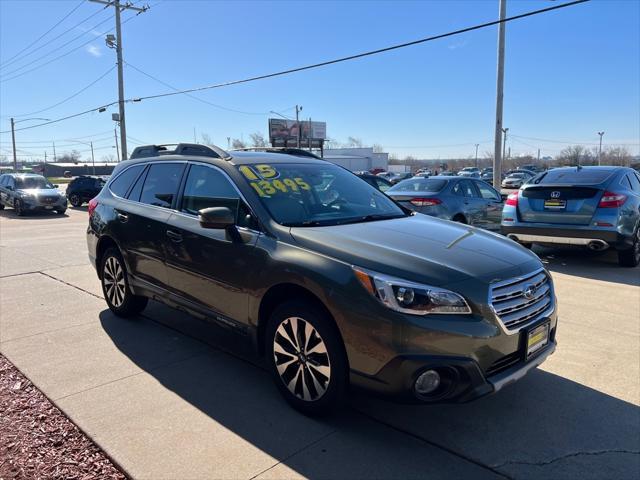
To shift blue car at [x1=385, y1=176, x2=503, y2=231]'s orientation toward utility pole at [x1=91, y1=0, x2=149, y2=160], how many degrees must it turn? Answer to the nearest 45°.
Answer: approximately 90° to its left

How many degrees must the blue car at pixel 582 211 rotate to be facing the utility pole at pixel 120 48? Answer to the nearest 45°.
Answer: approximately 90° to its left

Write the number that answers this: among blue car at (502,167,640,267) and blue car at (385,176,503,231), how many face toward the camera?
0

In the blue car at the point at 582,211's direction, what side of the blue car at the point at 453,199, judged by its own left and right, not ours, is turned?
right

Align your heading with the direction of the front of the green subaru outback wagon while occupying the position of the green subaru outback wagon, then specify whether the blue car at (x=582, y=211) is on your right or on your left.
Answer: on your left

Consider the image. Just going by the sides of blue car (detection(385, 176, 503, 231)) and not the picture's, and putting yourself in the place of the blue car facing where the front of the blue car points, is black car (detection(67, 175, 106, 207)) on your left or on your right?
on your left

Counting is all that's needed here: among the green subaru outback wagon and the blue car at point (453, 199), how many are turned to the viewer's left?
0

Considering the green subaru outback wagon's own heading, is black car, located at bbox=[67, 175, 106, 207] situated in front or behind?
behind

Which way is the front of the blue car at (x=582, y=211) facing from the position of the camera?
facing away from the viewer and to the right of the viewer

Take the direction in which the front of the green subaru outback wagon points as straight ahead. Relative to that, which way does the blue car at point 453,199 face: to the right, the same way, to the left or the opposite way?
to the left

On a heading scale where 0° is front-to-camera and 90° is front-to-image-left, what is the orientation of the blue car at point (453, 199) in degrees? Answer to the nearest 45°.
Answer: approximately 225°
